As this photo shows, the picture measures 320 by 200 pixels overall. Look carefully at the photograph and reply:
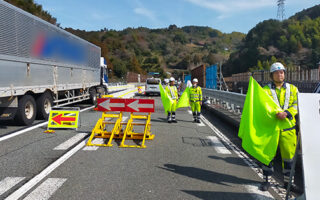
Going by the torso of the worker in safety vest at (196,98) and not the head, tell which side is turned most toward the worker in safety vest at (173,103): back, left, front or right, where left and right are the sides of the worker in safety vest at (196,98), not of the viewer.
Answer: right

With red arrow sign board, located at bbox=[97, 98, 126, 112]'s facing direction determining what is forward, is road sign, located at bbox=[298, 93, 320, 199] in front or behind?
in front

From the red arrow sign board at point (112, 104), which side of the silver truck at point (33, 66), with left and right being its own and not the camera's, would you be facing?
right

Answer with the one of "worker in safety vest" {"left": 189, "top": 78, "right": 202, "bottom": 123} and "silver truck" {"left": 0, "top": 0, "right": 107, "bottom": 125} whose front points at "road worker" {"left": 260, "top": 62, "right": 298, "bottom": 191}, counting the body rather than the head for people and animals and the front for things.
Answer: the worker in safety vest

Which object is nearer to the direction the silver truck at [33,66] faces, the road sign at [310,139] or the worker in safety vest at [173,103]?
the worker in safety vest

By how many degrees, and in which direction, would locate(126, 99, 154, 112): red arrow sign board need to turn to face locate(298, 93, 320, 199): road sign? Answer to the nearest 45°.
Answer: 0° — it already faces it

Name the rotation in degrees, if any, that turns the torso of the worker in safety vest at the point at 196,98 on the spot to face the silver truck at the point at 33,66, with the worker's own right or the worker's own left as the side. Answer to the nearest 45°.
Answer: approximately 90° to the worker's own right

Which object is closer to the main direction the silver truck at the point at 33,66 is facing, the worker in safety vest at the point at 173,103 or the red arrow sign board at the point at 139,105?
the worker in safety vest

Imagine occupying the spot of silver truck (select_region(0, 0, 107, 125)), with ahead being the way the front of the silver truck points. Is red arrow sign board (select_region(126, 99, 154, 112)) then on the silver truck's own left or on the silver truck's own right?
on the silver truck's own right

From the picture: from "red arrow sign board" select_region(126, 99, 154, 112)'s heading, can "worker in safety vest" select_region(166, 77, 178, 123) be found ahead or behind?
behind
